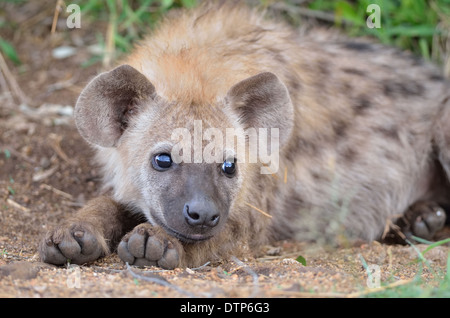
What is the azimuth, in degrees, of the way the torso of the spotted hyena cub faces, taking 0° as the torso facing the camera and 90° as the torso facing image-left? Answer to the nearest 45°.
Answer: approximately 45°
